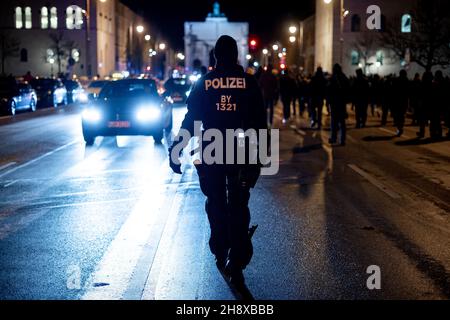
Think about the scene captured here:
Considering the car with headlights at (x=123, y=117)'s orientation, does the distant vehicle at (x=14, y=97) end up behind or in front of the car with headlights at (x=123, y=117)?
behind

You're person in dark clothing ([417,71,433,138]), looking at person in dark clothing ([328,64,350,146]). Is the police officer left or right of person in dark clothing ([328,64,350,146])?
left

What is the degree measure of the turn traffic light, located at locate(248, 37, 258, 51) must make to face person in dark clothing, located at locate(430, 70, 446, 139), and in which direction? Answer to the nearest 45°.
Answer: approximately 45° to its left

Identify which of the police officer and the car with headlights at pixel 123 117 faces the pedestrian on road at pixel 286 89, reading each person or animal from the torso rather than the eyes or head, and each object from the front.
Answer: the police officer

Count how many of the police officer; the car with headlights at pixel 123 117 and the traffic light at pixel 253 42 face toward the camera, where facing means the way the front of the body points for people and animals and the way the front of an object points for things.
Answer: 2

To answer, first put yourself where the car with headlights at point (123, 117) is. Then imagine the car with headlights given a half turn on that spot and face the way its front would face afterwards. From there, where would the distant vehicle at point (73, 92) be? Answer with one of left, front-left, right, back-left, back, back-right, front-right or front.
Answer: front

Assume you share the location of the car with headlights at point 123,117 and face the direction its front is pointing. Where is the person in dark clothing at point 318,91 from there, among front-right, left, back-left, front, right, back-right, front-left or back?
back-left

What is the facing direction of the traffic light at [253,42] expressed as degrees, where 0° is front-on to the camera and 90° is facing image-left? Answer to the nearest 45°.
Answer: approximately 0°

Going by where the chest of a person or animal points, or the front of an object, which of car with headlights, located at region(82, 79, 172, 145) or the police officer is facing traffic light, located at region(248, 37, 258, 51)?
the police officer

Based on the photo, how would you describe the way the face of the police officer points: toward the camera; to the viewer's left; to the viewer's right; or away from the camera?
away from the camera

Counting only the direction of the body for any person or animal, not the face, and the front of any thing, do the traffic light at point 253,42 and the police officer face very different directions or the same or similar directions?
very different directions

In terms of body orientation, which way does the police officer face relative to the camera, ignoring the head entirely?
away from the camera

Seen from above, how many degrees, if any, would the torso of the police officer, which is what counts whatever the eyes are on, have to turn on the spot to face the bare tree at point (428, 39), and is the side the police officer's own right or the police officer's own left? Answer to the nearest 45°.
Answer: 0° — they already face it

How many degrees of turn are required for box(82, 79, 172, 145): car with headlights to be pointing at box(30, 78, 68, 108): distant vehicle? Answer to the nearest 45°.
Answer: approximately 180°

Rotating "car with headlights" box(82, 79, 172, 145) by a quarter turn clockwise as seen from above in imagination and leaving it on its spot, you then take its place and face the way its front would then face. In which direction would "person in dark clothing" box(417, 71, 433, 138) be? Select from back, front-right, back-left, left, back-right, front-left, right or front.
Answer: back
